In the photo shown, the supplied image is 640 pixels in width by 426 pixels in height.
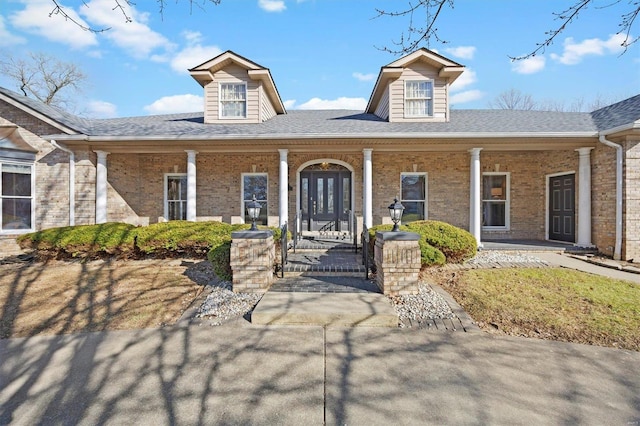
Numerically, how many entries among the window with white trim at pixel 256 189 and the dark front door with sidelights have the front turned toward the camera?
2

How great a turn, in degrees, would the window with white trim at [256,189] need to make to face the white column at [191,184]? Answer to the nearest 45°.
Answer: approximately 45° to its right

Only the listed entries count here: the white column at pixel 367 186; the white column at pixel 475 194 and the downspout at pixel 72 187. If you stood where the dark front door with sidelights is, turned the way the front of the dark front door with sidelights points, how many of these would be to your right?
1

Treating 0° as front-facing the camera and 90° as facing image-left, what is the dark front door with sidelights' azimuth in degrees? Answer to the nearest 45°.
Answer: approximately 0°

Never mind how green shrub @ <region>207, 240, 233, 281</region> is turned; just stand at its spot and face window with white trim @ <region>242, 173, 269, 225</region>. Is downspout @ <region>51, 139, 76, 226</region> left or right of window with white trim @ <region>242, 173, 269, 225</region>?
left

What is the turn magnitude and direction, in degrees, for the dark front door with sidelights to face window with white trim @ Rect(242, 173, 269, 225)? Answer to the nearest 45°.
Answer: approximately 90° to its right

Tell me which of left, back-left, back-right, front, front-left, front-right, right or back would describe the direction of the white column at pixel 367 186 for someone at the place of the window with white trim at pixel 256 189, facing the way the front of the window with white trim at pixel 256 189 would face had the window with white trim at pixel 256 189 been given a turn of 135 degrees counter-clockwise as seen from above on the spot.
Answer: right

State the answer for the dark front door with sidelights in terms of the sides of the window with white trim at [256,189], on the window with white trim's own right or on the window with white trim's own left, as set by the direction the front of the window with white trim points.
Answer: on the window with white trim's own left

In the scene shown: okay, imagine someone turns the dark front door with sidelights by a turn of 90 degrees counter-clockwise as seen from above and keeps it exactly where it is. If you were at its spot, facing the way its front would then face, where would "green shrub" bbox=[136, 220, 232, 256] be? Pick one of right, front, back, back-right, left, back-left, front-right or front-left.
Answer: back-right

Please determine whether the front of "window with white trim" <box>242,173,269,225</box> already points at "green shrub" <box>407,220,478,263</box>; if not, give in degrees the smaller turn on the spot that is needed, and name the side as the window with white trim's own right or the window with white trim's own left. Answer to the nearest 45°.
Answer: approximately 45° to the window with white trim's own left

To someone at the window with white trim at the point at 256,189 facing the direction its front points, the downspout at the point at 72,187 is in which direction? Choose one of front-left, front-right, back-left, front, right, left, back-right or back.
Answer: right

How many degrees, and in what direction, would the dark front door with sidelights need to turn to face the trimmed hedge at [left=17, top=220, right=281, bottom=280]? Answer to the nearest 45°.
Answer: approximately 45° to its right
